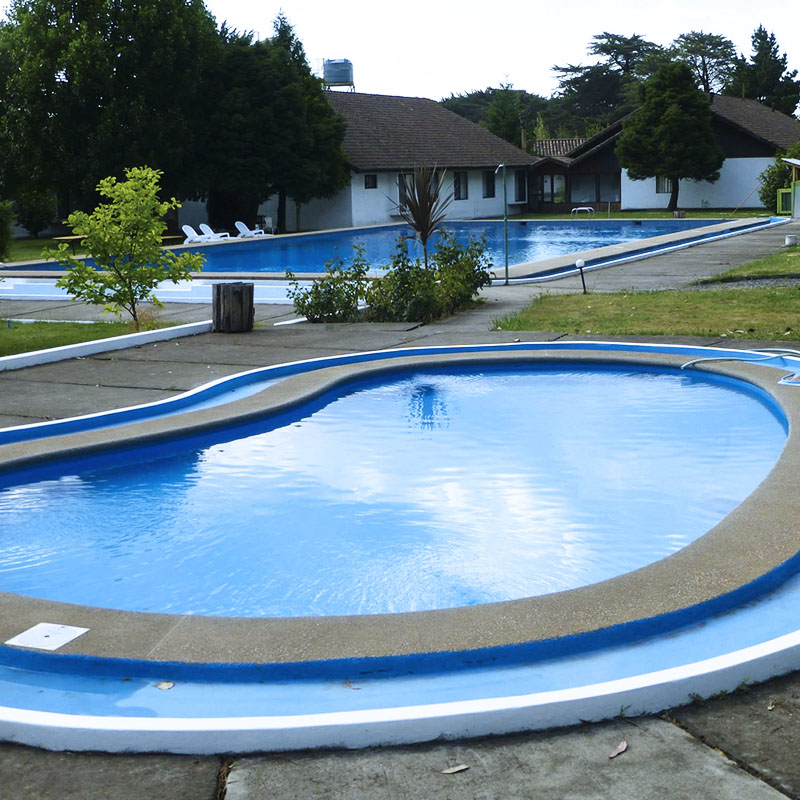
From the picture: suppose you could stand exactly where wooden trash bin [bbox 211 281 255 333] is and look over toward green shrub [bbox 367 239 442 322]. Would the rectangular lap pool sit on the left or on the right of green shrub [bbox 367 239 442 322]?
left

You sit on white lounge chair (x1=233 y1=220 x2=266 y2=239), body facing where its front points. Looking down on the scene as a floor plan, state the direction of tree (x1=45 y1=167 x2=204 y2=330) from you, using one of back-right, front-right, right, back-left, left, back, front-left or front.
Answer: right

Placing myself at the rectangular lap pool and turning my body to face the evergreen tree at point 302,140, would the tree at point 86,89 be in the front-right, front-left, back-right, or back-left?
front-left

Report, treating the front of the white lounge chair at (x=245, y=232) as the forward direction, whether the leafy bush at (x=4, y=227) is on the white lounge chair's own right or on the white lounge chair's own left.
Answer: on the white lounge chair's own right

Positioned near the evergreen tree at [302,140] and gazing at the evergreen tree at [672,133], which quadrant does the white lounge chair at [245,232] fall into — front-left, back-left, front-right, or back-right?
back-right
